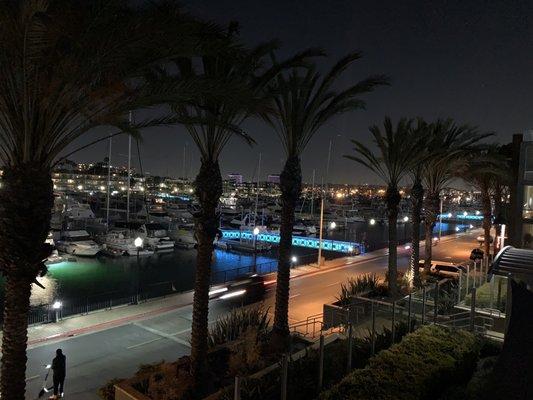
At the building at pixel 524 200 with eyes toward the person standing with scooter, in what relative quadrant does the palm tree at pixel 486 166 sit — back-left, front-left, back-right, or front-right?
back-right

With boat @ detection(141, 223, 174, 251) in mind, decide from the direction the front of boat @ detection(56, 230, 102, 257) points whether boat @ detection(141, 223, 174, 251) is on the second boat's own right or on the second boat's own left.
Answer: on the second boat's own left

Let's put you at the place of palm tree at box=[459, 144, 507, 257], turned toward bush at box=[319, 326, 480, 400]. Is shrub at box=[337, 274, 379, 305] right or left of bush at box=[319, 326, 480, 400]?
right
